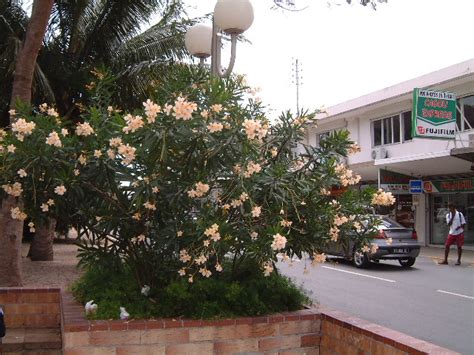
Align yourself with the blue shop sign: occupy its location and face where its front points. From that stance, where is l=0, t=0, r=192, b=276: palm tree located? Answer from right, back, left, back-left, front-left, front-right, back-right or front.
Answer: front-right

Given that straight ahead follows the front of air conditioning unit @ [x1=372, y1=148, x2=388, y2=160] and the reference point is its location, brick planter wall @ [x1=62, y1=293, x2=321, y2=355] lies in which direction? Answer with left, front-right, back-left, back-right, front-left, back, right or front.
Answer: front-left

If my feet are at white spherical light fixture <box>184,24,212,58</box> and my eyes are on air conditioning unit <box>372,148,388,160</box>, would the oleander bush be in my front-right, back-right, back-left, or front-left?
back-right

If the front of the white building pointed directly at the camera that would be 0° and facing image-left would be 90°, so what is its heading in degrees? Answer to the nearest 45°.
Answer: approximately 45°

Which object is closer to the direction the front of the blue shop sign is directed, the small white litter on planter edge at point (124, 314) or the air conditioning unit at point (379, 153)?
the small white litter on planter edge

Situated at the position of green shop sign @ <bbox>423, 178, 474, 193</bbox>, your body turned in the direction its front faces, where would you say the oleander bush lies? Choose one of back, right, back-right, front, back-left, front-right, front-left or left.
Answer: front-left

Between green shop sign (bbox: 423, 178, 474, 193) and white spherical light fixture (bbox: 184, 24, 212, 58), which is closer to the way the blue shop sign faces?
the white spherical light fixture

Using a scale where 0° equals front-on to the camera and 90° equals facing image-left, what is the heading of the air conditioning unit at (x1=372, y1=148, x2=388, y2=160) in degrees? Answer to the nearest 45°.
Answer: approximately 45°

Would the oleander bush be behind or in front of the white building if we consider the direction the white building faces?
in front
